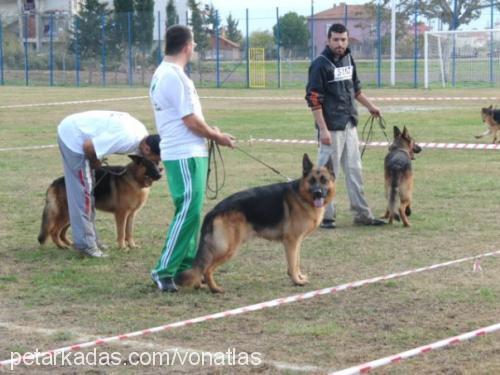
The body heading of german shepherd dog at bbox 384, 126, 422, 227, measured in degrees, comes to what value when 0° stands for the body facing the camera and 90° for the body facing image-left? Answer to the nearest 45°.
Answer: approximately 180°

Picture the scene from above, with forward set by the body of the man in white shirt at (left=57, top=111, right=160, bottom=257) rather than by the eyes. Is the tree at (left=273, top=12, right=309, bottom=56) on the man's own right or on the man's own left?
on the man's own left

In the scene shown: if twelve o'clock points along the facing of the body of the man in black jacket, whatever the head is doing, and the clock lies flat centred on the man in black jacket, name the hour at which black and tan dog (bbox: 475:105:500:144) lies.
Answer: The black and tan dog is roughly at 8 o'clock from the man in black jacket.

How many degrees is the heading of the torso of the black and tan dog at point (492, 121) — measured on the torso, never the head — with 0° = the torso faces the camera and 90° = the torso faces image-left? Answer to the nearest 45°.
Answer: approximately 90°

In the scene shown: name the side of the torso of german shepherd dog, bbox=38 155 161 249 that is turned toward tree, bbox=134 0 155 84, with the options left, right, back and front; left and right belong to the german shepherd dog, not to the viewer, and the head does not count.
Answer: left

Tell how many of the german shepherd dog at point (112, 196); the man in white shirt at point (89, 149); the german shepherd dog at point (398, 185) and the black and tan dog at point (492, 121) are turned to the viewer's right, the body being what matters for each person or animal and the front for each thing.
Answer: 2

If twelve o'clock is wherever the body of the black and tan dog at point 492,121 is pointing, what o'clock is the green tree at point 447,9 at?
The green tree is roughly at 3 o'clock from the black and tan dog.

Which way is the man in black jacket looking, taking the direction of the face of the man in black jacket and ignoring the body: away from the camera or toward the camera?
toward the camera

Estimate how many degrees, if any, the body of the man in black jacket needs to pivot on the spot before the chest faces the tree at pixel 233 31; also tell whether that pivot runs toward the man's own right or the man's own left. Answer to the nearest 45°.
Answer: approximately 135° to the man's own left

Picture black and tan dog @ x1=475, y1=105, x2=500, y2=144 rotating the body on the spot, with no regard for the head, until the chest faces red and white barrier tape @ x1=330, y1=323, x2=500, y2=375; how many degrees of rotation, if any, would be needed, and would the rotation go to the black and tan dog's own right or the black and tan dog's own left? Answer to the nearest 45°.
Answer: approximately 90° to the black and tan dog's own left

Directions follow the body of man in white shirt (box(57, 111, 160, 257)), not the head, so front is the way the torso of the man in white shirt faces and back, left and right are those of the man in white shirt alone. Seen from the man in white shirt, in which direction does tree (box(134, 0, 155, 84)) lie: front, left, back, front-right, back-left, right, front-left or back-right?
left

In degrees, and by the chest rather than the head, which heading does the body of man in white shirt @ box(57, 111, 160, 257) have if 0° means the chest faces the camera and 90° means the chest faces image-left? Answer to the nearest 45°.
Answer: approximately 270°

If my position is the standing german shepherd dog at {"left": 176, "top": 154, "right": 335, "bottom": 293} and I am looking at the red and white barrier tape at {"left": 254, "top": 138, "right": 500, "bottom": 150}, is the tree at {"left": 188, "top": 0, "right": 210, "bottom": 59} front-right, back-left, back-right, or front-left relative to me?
front-left

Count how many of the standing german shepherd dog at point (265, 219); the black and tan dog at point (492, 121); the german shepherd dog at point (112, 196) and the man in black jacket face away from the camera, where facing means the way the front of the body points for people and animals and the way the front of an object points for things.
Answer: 0

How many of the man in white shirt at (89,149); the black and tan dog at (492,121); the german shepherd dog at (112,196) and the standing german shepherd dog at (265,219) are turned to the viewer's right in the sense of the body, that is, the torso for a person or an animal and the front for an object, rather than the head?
3

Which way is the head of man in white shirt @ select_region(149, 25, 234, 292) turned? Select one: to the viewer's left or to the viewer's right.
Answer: to the viewer's right

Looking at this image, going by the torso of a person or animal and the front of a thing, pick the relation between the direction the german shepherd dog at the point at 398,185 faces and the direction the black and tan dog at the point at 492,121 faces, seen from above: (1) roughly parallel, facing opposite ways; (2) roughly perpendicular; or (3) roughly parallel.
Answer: roughly perpendicular

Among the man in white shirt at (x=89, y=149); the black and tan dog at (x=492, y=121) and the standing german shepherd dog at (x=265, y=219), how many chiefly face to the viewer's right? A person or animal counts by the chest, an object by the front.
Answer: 2

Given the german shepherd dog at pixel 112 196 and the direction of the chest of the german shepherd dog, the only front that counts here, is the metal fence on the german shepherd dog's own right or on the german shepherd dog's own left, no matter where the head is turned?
on the german shepherd dog's own left
